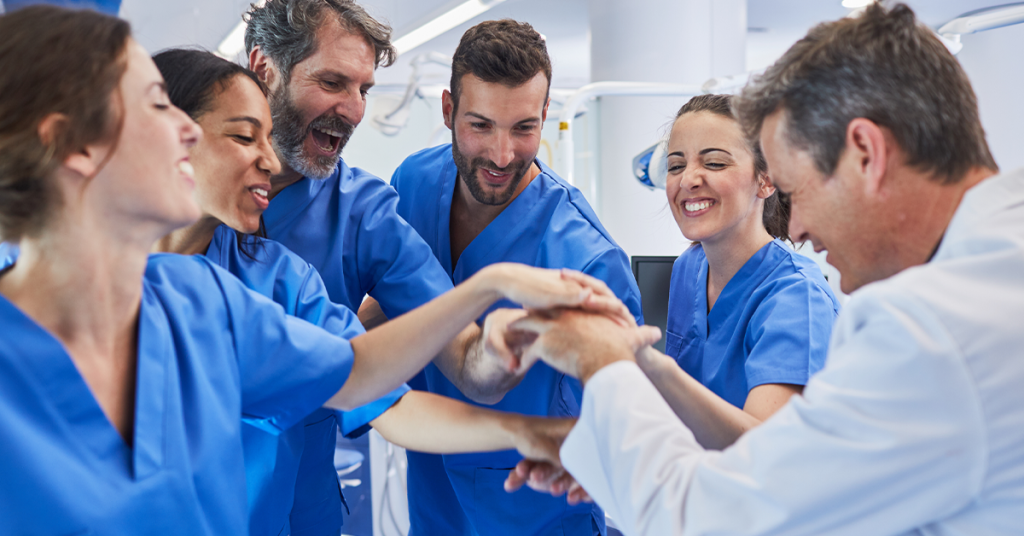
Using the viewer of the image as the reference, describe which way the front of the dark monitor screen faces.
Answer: facing the viewer

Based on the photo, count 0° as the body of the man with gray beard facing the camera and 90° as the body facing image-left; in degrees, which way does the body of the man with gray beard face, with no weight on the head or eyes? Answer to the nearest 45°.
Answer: approximately 315°

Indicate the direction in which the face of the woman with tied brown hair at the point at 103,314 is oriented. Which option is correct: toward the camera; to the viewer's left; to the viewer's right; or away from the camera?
to the viewer's right

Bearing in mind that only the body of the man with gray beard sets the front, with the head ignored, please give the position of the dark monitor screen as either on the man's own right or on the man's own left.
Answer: on the man's own left

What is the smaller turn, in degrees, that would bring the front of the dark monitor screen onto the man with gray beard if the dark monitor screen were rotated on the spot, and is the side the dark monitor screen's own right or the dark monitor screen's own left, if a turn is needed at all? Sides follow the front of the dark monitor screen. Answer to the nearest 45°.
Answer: approximately 45° to the dark monitor screen's own right

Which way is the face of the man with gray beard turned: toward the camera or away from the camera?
toward the camera

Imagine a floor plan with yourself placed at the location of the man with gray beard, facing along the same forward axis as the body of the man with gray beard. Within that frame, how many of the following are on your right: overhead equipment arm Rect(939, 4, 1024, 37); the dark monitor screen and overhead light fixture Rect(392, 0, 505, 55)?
0

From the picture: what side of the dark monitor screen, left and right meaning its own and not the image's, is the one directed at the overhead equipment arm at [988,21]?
left

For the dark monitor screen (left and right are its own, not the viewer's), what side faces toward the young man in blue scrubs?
front

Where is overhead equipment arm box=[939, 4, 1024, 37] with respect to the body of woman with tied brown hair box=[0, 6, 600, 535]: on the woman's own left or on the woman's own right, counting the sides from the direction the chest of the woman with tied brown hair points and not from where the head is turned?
on the woman's own left

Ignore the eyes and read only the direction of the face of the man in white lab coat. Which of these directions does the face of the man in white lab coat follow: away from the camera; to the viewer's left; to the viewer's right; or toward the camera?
to the viewer's left

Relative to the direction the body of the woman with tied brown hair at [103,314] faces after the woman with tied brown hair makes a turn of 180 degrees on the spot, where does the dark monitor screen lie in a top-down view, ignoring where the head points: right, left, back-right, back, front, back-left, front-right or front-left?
right

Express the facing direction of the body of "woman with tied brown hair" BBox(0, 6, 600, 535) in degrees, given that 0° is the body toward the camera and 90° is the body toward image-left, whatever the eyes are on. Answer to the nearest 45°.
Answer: approximately 315°

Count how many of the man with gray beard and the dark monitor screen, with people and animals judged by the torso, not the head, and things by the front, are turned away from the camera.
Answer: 0

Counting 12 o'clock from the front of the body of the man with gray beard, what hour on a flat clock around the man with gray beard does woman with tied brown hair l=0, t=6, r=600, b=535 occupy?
The woman with tied brown hair is roughly at 2 o'clock from the man with gray beard.

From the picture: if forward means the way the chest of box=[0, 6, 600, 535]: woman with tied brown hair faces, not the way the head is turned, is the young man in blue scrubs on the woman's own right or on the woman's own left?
on the woman's own left
